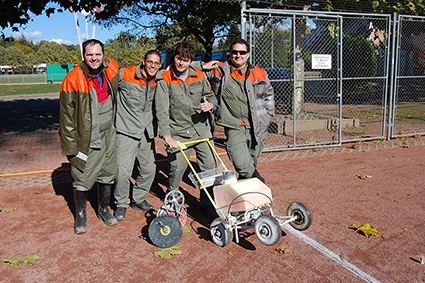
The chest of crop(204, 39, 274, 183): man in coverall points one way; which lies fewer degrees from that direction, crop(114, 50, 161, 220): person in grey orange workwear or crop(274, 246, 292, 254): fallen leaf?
the fallen leaf

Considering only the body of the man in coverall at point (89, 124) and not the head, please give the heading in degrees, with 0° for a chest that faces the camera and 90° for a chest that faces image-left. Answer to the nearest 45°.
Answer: approximately 315°

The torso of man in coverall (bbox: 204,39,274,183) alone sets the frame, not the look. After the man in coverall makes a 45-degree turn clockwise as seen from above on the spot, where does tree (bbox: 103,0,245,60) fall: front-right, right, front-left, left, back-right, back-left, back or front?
back-right

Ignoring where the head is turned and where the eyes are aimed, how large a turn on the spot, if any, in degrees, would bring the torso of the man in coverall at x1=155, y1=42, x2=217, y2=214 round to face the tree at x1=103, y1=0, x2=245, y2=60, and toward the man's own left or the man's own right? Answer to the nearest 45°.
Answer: approximately 180°

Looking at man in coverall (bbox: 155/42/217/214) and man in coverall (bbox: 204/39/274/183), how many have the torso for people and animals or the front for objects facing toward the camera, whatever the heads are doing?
2

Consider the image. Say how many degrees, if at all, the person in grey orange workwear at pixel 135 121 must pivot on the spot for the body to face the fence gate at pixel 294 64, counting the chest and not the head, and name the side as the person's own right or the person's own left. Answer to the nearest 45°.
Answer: approximately 90° to the person's own left

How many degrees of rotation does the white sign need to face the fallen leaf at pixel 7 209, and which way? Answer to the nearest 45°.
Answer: approximately 45° to its right
